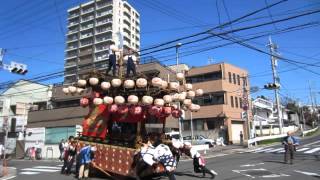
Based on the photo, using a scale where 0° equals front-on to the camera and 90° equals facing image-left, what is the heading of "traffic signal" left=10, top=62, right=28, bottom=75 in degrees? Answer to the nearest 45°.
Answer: approximately 315°

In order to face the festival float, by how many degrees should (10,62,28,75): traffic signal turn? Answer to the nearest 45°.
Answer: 0° — it already faces it

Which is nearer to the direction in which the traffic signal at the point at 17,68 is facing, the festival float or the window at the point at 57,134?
the festival float

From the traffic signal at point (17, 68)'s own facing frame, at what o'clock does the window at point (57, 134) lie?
The window is roughly at 8 o'clock from the traffic signal.
